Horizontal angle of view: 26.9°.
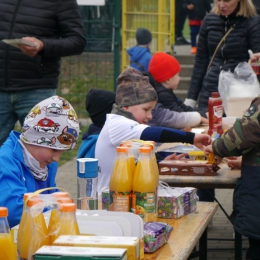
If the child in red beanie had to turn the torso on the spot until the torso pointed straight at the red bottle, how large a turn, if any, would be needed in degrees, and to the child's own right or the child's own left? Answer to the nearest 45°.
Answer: approximately 45° to the child's own right

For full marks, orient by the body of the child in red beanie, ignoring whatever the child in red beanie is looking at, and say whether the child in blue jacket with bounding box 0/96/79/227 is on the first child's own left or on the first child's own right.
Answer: on the first child's own right

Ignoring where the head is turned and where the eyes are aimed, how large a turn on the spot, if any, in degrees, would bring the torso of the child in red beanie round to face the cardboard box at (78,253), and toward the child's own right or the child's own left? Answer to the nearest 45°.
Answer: approximately 90° to the child's own right

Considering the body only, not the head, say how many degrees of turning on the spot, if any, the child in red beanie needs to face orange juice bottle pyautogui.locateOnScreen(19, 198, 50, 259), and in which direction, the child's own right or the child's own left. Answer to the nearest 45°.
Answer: approximately 90° to the child's own right

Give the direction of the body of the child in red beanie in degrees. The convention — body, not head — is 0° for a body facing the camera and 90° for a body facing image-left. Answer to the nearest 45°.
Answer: approximately 270°

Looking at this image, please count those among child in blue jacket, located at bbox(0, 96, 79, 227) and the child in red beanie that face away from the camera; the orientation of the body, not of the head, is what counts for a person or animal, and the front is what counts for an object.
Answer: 0

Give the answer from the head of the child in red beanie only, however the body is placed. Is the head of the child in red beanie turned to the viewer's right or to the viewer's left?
to the viewer's right

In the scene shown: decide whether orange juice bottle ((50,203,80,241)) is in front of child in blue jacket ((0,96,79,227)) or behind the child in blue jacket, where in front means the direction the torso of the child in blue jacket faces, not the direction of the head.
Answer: in front

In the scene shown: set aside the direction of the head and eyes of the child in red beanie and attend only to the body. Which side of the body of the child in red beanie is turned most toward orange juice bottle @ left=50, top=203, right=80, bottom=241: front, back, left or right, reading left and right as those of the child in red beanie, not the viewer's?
right

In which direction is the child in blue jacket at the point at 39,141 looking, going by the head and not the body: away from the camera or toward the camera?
toward the camera

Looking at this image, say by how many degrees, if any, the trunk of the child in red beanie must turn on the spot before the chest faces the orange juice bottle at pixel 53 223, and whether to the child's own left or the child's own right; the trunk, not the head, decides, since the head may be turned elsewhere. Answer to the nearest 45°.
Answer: approximately 90° to the child's own right

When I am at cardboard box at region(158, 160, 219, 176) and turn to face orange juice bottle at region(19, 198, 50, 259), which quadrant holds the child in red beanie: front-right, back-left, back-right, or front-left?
back-right

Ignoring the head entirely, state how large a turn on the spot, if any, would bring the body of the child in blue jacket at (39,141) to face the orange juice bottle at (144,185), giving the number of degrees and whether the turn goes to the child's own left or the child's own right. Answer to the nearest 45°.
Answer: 0° — they already face it
